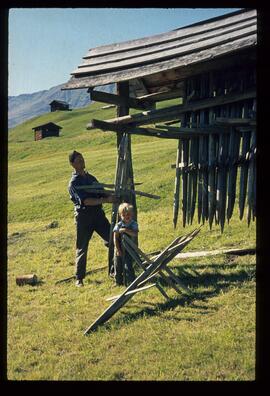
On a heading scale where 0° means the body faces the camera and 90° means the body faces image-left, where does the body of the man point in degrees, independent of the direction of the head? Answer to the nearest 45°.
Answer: approximately 315°

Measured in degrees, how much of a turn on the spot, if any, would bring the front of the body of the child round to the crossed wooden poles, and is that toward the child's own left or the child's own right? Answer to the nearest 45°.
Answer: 0° — they already face it

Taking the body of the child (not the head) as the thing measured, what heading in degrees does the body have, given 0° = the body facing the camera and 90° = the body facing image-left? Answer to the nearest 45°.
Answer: approximately 0°
